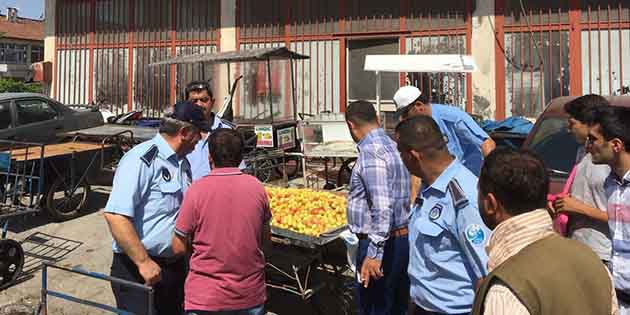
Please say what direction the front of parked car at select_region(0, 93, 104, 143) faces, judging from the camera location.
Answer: facing to the right of the viewer

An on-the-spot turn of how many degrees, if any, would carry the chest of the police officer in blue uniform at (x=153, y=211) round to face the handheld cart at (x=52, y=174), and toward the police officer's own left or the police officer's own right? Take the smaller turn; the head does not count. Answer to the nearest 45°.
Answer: approximately 135° to the police officer's own left

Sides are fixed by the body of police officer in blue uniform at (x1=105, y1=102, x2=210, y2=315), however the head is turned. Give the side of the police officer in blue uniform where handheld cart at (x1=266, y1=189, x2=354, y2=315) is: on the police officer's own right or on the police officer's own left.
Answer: on the police officer's own left

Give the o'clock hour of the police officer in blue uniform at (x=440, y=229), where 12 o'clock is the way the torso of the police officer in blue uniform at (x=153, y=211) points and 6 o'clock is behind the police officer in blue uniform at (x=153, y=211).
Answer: the police officer in blue uniform at (x=440, y=229) is roughly at 12 o'clock from the police officer in blue uniform at (x=153, y=211).

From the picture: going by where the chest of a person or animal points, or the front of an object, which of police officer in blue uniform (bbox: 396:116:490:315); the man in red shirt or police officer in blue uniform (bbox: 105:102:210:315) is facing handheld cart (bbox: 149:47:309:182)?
the man in red shirt

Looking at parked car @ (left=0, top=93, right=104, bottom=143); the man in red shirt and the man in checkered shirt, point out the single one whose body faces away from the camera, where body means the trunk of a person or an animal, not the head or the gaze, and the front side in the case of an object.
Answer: the man in red shirt

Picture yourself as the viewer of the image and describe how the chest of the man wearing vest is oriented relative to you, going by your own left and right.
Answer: facing away from the viewer and to the left of the viewer

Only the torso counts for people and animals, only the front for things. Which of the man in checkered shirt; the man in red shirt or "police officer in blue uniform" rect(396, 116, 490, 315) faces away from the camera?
the man in red shirt

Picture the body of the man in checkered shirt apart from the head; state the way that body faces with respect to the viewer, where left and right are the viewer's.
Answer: facing to the left of the viewer

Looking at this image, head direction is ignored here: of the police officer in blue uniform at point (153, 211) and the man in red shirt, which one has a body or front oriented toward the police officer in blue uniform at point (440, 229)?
the police officer in blue uniform at point (153, 211)

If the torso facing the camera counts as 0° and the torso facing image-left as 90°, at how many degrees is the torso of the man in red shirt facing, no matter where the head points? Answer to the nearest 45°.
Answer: approximately 180°

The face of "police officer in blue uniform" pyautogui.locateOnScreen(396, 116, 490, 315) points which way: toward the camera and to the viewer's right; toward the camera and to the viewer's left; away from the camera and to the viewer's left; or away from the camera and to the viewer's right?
away from the camera and to the viewer's left

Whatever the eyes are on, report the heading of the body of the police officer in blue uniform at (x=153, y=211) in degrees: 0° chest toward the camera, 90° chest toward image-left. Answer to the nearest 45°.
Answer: approximately 315°
